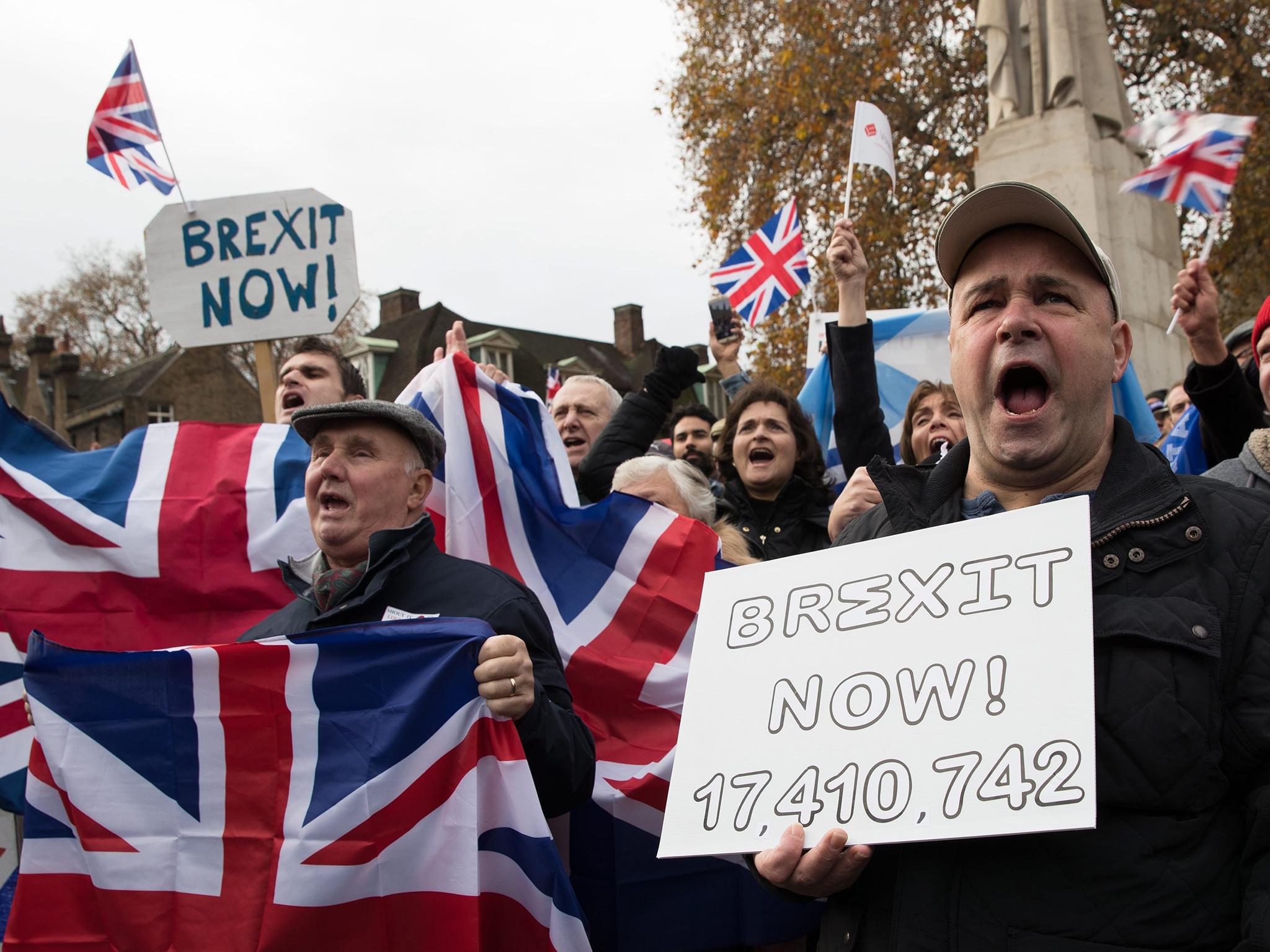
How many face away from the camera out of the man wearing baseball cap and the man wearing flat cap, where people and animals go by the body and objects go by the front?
0

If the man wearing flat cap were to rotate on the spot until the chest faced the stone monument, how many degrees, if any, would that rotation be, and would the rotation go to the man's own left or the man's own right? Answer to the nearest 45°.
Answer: approximately 180°

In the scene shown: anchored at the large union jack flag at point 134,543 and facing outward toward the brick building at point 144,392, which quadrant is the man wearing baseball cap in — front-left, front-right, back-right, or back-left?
back-right

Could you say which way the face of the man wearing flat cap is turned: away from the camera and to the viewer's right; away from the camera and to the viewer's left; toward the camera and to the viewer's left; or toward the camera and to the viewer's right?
toward the camera and to the viewer's left

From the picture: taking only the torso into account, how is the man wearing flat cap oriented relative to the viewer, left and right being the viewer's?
facing the viewer and to the left of the viewer

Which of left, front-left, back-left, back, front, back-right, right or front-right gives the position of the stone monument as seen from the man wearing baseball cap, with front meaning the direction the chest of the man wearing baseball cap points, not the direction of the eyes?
back-right

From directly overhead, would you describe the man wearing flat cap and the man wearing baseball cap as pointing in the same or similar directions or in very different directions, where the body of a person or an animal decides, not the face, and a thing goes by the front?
same or similar directions

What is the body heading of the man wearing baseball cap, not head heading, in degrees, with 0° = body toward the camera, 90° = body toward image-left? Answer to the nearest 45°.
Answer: approximately 45°

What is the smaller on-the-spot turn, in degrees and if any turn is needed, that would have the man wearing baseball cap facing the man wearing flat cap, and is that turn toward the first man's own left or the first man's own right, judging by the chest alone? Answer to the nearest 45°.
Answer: approximately 90° to the first man's own right
